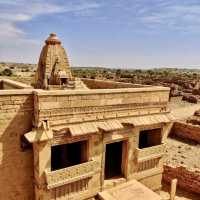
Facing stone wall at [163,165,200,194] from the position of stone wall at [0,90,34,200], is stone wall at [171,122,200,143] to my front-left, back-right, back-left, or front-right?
front-left

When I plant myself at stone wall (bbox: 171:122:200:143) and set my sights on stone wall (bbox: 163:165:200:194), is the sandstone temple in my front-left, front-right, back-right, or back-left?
front-right

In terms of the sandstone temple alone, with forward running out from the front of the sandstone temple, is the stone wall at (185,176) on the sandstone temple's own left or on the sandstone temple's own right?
on the sandstone temple's own left

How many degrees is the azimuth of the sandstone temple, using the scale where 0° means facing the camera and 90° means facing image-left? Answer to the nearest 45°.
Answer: approximately 315°

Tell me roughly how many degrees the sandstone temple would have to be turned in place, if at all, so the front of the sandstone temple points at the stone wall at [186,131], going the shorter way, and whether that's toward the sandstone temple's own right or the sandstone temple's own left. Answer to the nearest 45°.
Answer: approximately 90° to the sandstone temple's own left
